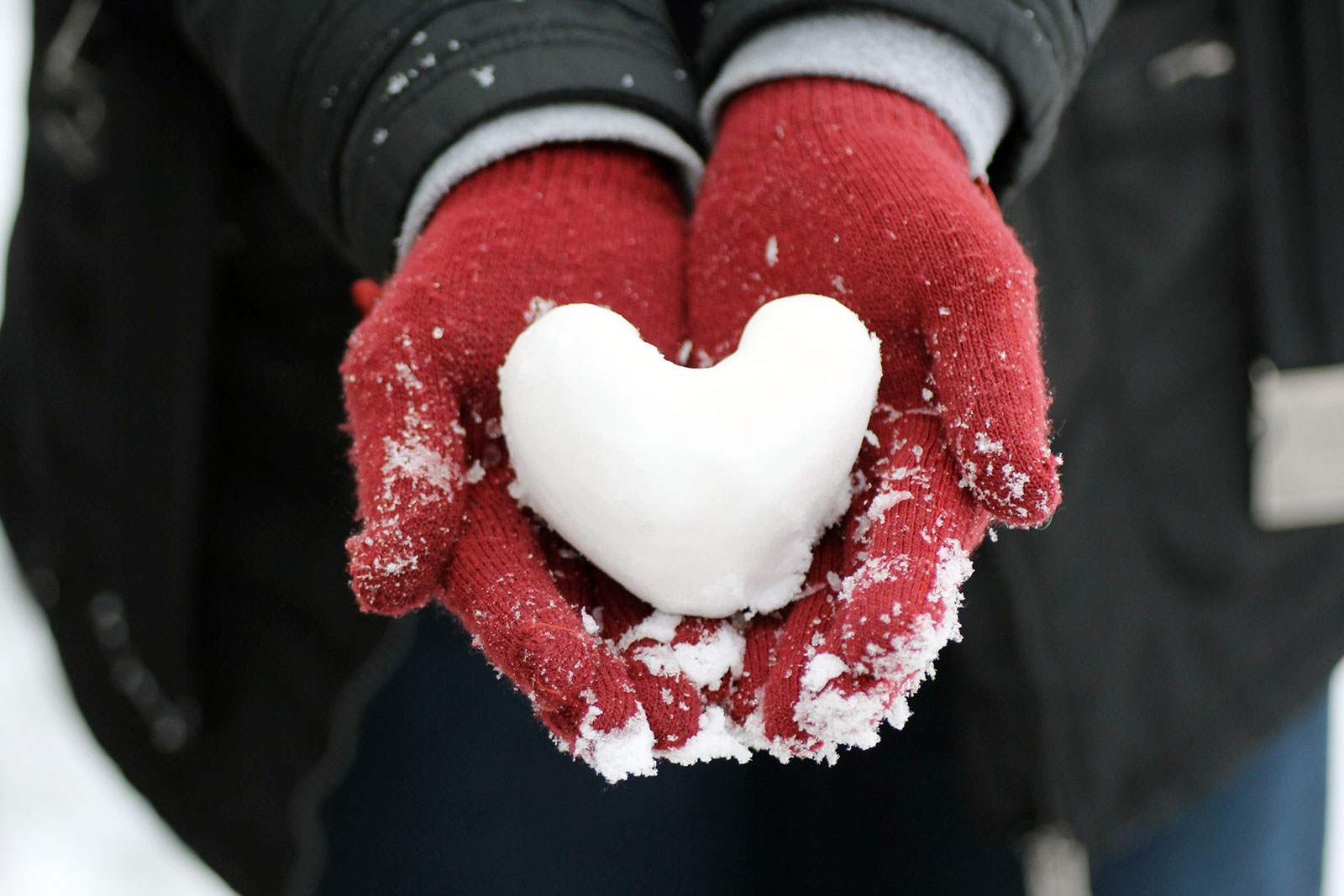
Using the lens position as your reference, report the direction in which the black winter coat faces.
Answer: facing the viewer
